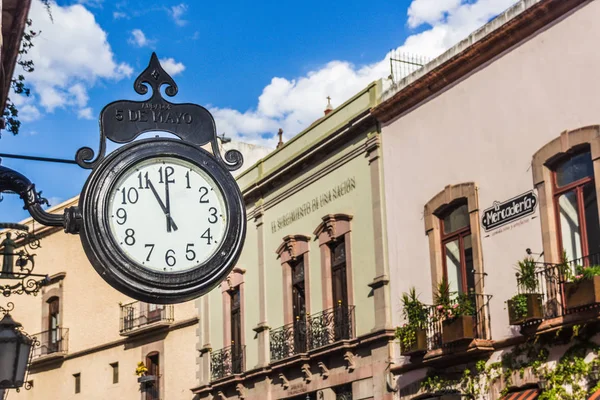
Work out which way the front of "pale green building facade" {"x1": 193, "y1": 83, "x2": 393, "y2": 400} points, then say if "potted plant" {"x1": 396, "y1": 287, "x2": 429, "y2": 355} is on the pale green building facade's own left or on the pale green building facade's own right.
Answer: on the pale green building facade's own left

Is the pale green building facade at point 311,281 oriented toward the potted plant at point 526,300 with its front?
no

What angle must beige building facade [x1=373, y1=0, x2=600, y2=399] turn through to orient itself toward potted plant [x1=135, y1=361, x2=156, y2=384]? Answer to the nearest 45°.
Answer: approximately 90° to its right

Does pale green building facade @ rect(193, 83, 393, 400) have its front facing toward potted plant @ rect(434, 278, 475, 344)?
no

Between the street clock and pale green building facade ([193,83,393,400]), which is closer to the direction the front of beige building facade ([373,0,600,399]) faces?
the street clock

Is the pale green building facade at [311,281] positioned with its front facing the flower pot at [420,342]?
no

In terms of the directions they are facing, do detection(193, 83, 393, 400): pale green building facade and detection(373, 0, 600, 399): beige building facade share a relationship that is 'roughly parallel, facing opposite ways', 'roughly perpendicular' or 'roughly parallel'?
roughly parallel

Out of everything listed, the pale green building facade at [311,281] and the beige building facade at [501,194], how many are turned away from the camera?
0

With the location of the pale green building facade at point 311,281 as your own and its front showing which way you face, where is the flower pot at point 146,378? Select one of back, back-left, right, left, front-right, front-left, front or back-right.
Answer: right

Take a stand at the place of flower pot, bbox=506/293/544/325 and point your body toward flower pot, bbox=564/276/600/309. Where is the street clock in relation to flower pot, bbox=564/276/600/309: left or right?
right

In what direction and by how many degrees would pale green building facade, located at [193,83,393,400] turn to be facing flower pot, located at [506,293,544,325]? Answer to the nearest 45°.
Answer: approximately 90° to its left

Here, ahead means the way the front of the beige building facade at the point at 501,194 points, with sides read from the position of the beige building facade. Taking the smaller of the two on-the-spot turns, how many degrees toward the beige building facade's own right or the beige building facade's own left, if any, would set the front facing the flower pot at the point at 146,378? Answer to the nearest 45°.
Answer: approximately 90° to the beige building facade's own right

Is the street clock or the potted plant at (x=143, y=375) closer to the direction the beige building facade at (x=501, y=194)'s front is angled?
the street clock

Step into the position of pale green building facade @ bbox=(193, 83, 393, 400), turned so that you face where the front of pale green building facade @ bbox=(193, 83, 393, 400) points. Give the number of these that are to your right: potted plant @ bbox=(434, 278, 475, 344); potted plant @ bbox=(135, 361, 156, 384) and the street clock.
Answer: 1

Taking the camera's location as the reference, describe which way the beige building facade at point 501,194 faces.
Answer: facing the viewer and to the left of the viewer
